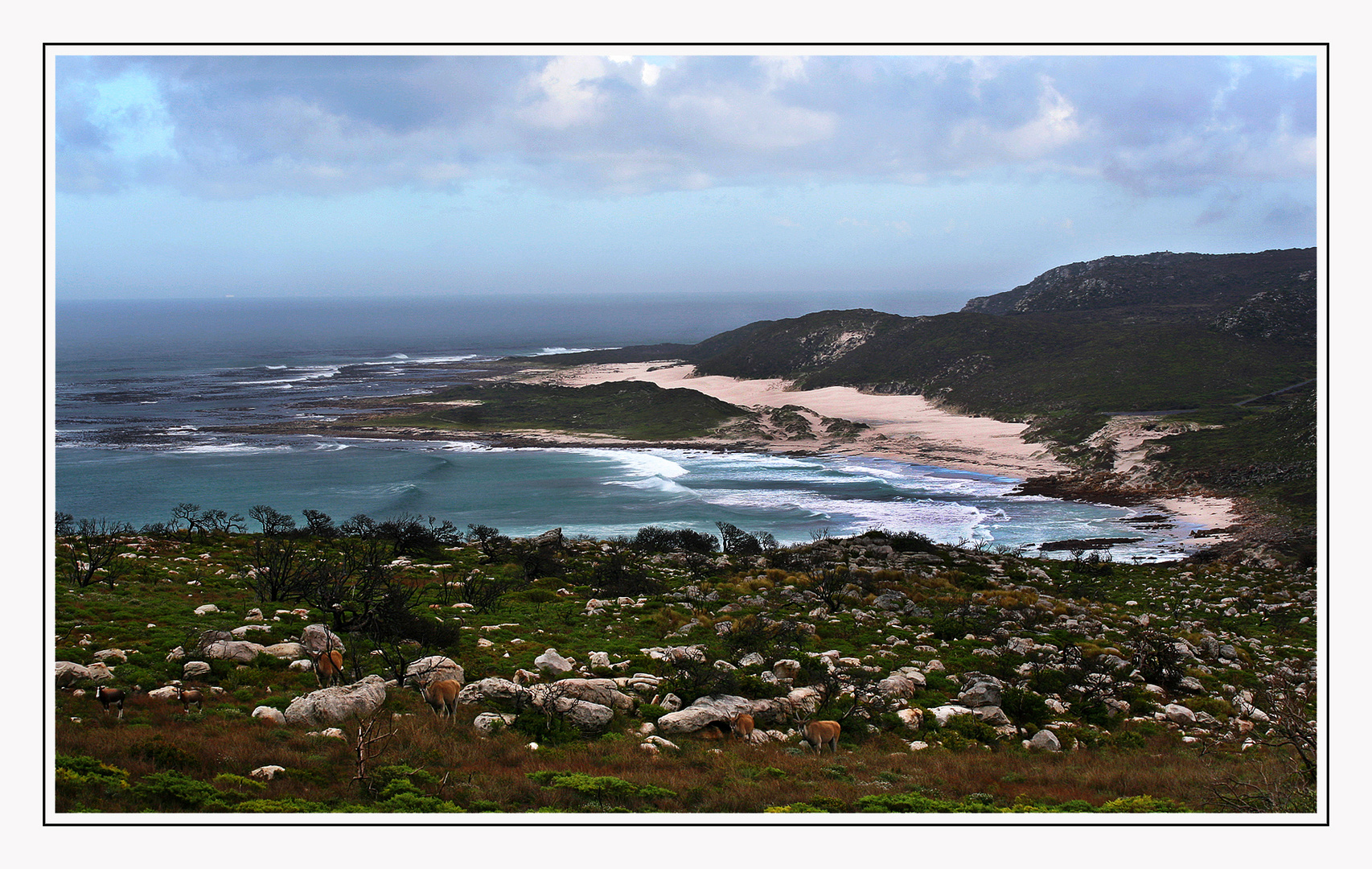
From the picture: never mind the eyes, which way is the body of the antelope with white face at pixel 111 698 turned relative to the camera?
to the viewer's left

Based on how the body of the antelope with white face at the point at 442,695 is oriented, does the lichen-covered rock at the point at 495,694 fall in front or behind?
behind

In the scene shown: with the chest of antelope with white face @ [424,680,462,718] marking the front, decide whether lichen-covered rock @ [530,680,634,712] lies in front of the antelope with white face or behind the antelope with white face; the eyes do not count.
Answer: behind

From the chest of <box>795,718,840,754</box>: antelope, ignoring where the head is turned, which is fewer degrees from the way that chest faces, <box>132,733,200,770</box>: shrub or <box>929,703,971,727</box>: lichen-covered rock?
the shrub

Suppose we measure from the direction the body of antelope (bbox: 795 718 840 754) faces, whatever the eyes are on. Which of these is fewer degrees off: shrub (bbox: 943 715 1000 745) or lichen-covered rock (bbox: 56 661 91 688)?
the lichen-covered rock

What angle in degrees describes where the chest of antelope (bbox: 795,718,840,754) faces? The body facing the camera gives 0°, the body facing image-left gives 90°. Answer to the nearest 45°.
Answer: approximately 90°

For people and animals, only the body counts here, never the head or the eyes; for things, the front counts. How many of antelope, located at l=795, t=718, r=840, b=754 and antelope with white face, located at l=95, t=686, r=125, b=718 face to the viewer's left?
2
